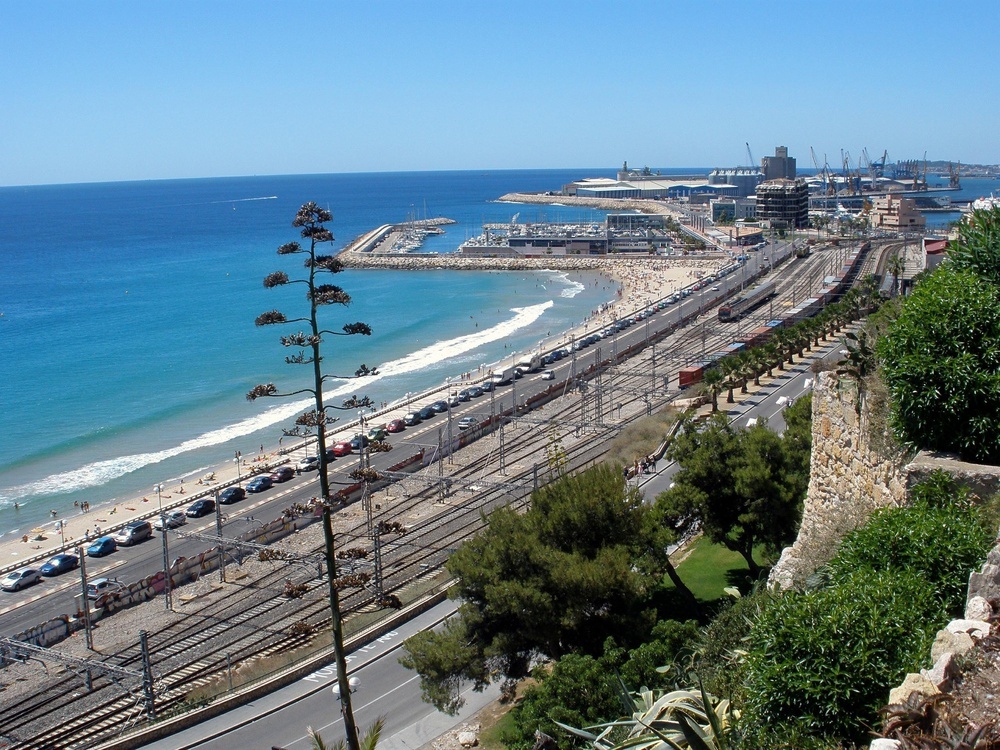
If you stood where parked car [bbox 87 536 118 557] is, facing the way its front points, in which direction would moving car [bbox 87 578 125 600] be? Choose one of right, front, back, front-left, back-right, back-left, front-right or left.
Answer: front-left

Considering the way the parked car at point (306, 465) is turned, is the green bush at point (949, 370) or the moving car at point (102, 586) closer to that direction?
the moving car

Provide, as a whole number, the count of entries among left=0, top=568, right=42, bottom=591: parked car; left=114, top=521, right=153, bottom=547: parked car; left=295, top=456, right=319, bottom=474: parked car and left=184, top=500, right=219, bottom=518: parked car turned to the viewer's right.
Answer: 0

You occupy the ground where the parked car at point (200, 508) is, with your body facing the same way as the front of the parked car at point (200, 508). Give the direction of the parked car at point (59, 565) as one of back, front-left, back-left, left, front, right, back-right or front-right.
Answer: front

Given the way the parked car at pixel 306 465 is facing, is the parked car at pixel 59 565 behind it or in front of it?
in front

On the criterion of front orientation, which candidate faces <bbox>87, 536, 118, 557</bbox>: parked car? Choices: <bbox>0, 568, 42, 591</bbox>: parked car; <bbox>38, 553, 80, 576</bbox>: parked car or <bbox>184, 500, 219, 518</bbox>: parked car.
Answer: <bbox>184, 500, 219, 518</bbox>: parked car

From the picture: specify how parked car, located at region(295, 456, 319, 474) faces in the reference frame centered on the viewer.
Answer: facing the viewer and to the left of the viewer

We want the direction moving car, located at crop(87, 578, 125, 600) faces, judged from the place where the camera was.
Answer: facing away from the viewer and to the right of the viewer

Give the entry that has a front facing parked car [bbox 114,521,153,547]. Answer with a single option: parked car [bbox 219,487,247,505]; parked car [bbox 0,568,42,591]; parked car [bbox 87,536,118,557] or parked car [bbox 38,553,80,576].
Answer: parked car [bbox 219,487,247,505]

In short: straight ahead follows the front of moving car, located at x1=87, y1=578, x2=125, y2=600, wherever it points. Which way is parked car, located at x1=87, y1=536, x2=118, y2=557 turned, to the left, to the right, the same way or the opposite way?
the opposite way

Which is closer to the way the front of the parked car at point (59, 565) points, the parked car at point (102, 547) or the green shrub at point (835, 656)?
the green shrub

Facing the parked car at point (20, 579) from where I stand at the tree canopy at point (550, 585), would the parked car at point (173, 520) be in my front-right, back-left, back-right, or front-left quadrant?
front-right

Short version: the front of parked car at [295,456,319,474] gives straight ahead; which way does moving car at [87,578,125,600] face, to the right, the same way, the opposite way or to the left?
the opposite way

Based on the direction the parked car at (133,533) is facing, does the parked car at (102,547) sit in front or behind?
in front

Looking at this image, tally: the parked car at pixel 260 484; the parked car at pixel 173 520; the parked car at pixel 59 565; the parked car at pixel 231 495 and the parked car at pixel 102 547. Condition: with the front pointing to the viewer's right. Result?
0

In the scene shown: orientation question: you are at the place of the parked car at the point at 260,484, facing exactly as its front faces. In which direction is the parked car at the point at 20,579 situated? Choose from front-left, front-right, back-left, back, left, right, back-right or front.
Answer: front

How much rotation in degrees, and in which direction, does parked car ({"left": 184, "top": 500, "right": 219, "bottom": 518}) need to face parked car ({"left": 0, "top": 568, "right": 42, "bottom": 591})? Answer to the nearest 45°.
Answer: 0° — it already faces it
